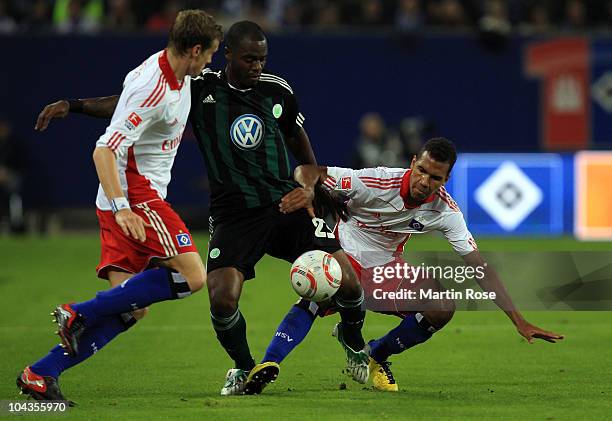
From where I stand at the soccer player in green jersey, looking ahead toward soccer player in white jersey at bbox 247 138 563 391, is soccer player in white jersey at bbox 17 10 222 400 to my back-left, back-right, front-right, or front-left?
back-right

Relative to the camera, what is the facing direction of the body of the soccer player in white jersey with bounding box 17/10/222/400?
to the viewer's right

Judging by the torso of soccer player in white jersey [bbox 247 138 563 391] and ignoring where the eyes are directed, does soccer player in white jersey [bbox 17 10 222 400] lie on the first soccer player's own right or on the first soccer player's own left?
on the first soccer player's own right

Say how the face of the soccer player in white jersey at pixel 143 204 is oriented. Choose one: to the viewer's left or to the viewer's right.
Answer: to the viewer's right

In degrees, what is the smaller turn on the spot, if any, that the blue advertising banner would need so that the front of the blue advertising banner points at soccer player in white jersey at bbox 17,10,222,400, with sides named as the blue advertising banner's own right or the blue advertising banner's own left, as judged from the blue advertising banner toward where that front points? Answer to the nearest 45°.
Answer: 0° — it already faces them

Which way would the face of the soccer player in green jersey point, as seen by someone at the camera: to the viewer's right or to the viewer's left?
to the viewer's right

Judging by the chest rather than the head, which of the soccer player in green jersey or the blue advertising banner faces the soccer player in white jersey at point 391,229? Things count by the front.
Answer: the blue advertising banner
